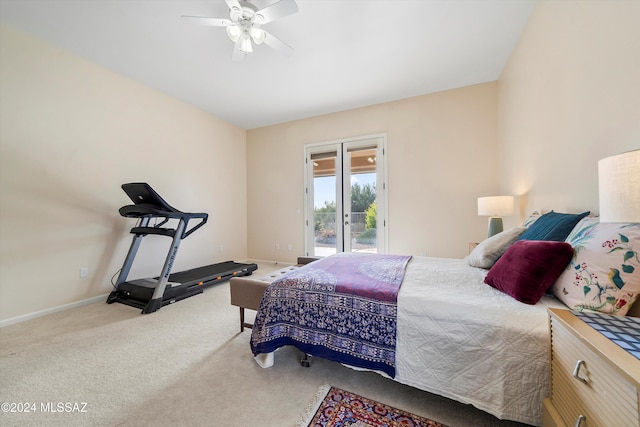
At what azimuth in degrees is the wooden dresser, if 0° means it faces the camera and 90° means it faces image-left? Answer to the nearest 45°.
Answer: approximately 45°

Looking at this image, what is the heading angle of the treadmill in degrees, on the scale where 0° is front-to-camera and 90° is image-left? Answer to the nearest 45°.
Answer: approximately 45°

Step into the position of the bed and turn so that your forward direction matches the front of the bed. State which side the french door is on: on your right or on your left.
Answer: on your right

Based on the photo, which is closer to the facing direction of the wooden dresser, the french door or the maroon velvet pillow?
the french door

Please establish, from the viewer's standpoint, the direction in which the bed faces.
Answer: facing to the left of the viewer

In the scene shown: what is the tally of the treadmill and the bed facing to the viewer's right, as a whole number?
0

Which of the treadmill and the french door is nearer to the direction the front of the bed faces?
the treadmill

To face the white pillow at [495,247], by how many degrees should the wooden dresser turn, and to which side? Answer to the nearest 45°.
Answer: approximately 90° to its right

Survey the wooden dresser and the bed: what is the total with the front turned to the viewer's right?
0
